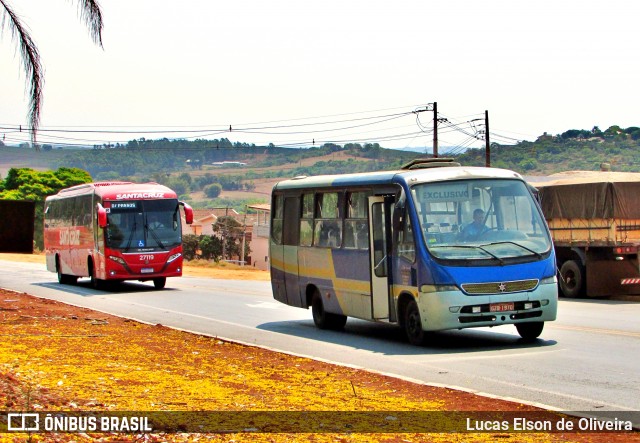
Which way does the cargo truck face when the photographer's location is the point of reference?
facing away from the viewer and to the left of the viewer

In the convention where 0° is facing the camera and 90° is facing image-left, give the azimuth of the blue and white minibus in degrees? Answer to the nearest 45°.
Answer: approximately 315°

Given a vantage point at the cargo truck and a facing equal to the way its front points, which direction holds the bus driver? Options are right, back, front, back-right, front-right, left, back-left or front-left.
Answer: back-left

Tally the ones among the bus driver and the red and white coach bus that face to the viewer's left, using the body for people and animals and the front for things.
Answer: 0

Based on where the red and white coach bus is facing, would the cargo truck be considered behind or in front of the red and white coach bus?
in front

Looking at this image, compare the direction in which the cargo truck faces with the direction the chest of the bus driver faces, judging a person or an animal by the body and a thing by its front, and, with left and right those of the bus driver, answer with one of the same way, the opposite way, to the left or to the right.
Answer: the opposite way

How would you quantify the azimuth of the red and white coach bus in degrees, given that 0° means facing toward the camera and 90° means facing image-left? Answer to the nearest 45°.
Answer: approximately 315°

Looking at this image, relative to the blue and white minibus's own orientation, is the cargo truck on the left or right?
on its left

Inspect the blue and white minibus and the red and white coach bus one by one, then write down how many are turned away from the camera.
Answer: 0

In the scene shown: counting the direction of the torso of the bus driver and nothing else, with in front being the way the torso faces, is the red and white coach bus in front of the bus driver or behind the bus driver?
behind

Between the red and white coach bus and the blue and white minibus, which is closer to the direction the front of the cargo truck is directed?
the red and white coach bus
